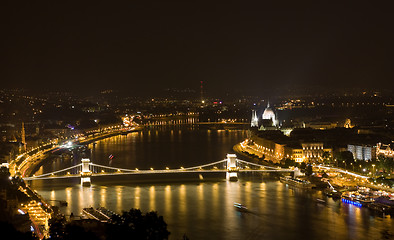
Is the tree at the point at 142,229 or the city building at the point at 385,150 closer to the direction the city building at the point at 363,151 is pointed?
the tree

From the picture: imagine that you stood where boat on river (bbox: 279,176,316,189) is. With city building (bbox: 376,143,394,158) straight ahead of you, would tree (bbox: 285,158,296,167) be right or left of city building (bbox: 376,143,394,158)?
left

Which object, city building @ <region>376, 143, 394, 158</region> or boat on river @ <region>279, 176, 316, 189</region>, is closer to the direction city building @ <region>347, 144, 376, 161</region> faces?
the boat on river

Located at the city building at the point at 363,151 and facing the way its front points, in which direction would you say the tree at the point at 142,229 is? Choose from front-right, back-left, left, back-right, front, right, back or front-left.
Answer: front-left

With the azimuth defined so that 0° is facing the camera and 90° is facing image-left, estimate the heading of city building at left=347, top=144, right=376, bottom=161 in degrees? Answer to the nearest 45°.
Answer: approximately 45°

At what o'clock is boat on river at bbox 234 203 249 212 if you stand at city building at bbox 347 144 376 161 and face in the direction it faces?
The boat on river is roughly at 11 o'clock from the city building.
